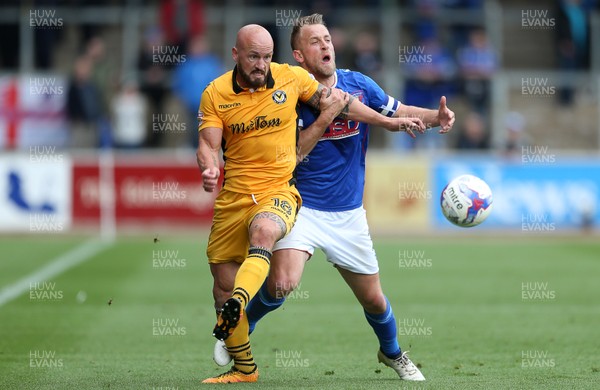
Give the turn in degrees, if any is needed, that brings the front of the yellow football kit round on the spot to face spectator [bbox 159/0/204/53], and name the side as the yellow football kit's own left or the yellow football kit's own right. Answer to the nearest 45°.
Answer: approximately 180°

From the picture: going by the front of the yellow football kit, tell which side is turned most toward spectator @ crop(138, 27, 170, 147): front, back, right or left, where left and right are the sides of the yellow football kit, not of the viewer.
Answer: back

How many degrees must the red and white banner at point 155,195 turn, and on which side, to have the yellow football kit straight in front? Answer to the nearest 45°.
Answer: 0° — it already faces them

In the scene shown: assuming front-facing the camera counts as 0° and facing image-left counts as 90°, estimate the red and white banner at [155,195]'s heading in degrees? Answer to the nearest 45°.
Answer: approximately 0°

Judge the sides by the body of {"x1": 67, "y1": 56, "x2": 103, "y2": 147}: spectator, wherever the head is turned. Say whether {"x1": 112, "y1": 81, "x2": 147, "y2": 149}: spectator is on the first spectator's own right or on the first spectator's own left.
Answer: on the first spectator's own left

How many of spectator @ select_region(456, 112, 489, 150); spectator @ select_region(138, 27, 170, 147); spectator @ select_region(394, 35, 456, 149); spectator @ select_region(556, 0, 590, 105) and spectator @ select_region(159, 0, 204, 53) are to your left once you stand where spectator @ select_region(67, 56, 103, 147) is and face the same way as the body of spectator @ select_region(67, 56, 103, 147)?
5

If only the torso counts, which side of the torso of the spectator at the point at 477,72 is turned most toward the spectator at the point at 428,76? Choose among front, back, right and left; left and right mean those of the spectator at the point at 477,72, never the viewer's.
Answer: right

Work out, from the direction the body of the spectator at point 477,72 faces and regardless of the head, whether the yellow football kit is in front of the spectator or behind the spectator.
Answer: in front
